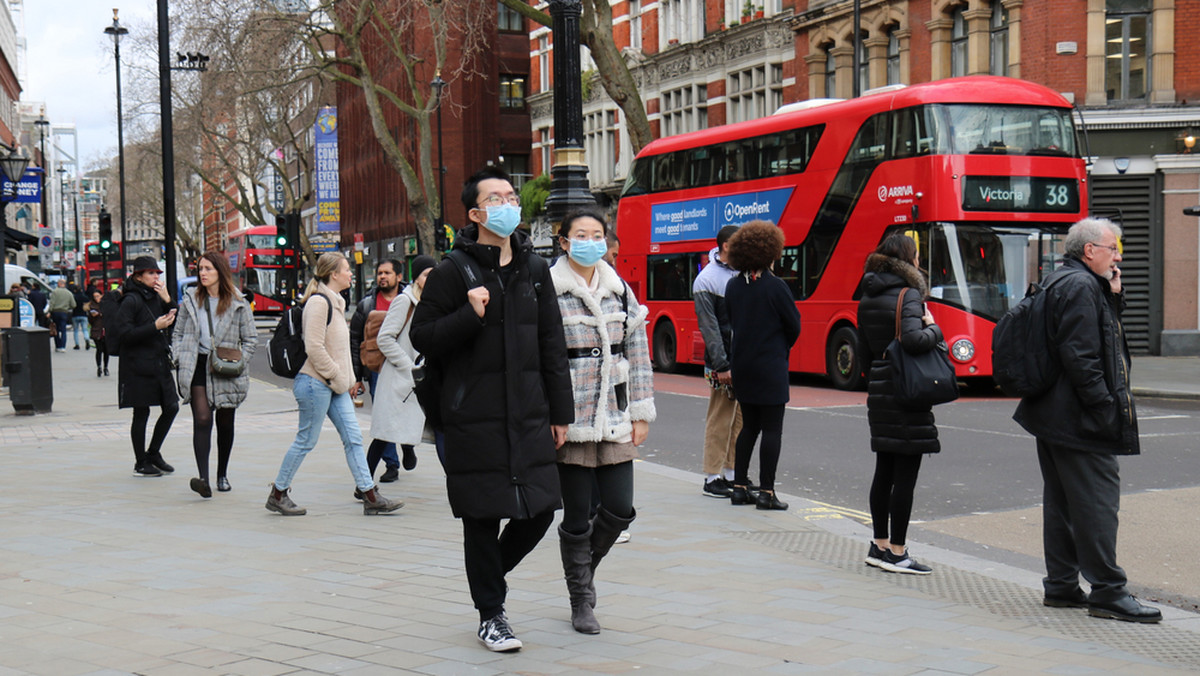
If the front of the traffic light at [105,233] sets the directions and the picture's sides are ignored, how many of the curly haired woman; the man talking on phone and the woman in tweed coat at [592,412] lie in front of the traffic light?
3

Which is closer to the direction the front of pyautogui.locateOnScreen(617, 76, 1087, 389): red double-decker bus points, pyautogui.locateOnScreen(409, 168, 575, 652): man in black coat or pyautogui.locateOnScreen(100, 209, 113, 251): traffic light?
the man in black coat

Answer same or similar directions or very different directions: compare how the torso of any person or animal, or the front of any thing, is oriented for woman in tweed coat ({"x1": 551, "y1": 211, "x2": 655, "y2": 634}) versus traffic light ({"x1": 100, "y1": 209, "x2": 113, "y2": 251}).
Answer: same or similar directions

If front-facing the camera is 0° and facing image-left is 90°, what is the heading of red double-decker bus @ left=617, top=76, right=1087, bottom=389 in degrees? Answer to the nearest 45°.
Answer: approximately 315°

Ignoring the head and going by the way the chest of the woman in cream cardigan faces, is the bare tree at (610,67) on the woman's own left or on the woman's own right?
on the woman's own left

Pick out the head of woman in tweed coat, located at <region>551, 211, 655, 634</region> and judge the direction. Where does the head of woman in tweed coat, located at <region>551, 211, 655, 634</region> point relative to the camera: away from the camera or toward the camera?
toward the camera

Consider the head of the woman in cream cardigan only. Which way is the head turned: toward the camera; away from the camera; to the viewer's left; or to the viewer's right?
to the viewer's right

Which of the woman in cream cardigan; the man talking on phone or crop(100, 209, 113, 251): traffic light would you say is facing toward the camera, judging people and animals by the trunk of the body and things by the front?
the traffic light

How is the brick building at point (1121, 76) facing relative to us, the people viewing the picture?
facing the viewer and to the left of the viewer

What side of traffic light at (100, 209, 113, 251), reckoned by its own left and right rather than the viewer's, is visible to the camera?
front

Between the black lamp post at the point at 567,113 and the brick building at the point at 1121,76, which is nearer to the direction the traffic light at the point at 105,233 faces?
the black lamp post

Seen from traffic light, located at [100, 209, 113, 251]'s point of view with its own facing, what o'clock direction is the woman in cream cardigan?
The woman in cream cardigan is roughly at 12 o'clock from the traffic light.

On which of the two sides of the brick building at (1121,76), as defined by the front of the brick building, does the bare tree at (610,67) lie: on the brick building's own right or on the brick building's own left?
on the brick building's own right
